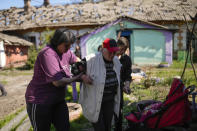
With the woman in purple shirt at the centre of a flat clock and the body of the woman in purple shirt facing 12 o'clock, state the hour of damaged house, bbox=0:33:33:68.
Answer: The damaged house is roughly at 7 o'clock from the woman in purple shirt.

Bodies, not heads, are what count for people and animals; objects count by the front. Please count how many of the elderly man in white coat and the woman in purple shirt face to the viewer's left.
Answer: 0

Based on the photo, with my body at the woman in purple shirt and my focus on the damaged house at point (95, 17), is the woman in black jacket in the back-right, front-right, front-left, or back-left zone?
front-right

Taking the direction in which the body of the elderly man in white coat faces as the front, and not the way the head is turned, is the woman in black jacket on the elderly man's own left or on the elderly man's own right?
on the elderly man's own left

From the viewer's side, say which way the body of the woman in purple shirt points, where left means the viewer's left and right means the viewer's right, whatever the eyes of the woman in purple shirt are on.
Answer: facing the viewer and to the right of the viewer

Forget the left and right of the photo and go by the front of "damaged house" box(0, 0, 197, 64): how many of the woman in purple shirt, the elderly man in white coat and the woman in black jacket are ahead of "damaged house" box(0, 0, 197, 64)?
3

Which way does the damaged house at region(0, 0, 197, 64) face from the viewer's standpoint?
toward the camera

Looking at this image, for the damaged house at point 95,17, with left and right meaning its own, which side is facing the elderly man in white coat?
front

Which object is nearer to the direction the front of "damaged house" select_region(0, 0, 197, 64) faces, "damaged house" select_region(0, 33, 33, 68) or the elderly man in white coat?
the elderly man in white coat

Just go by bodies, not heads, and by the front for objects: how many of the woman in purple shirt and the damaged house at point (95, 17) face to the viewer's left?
0

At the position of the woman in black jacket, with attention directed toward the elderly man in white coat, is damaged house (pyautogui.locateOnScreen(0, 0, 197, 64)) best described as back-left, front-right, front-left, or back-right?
back-right
